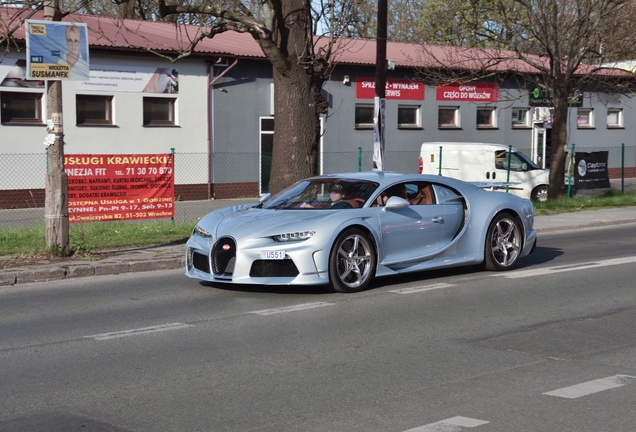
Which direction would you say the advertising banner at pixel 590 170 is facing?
toward the camera

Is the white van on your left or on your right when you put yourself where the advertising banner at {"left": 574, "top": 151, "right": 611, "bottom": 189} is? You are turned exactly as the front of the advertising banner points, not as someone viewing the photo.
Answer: on your right

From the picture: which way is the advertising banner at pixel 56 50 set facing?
toward the camera

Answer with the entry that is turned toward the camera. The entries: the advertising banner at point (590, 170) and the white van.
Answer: the advertising banner

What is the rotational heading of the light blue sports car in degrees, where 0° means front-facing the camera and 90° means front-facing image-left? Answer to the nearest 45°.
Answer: approximately 45°

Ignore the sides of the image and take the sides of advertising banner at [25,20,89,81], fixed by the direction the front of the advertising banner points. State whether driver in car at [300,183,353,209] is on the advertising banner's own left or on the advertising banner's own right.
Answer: on the advertising banner's own left

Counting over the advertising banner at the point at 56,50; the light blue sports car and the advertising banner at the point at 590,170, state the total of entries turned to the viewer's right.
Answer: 0

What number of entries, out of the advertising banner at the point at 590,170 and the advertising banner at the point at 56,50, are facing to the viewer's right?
0

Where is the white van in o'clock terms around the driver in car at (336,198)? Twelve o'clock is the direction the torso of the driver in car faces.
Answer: The white van is roughly at 5 o'clock from the driver in car.

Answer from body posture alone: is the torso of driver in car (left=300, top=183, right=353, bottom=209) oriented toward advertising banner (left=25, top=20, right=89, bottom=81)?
no

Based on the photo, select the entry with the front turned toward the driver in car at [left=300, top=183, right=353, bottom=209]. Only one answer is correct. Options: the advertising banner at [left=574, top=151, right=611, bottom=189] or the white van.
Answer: the advertising banner

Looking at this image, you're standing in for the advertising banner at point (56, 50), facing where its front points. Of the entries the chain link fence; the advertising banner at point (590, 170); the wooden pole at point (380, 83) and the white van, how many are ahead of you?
0

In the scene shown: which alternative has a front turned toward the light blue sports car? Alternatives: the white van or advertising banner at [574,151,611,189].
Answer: the advertising banner

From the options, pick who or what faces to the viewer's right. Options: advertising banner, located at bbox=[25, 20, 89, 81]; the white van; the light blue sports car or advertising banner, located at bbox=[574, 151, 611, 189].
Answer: the white van

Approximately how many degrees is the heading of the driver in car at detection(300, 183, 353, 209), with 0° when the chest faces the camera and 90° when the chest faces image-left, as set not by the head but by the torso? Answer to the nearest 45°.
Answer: approximately 45°

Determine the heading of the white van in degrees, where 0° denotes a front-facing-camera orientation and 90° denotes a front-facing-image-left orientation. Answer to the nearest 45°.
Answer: approximately 270°
